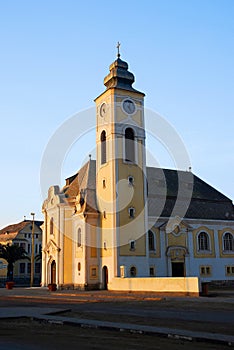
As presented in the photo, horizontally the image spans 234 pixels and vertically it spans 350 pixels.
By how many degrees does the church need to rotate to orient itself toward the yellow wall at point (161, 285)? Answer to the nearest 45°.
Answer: approximately 45° to its left

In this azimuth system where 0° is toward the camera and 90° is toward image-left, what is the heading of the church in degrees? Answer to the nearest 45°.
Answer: approximately 45°
